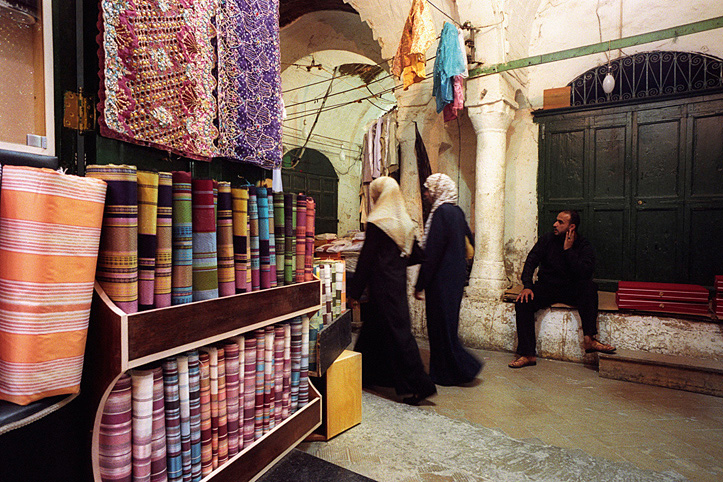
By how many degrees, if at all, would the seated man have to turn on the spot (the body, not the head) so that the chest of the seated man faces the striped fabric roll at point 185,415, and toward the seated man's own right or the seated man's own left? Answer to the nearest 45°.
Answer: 0° — they already face it

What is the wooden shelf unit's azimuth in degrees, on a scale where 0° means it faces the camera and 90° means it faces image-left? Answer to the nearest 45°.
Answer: approximately 315°

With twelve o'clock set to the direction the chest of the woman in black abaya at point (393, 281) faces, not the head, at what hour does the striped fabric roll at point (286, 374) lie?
The striped fabric roll is roughly at 8 o'clock from the woman in black abaya.

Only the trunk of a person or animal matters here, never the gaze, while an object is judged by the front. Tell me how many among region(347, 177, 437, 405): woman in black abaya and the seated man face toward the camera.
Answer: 1

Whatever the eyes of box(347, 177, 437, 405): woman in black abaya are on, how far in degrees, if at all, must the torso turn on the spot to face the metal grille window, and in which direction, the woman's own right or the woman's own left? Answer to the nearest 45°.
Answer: approximately 90° to the woman's own right

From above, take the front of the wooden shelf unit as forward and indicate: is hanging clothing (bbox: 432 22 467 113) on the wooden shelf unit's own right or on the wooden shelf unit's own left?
on the wooden shelf unit's own left
